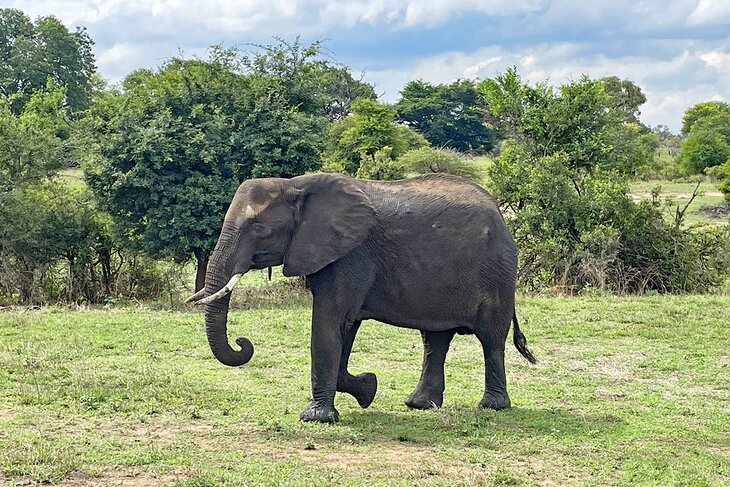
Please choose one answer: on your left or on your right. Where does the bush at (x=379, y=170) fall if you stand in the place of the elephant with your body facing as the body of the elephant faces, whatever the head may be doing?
on your right

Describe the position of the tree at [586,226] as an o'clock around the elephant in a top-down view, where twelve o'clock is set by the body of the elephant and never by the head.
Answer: The tree is roughly at 4 o'clock from the elephant.

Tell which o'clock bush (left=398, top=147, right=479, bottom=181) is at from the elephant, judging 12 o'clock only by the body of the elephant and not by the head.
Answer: The bush is roughly at 3 o'clock from the elephant.

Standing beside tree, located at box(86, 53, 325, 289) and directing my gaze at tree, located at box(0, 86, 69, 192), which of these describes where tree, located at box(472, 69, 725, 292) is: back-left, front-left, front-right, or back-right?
back-right

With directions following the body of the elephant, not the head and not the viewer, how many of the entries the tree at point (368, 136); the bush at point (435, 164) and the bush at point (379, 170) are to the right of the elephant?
3

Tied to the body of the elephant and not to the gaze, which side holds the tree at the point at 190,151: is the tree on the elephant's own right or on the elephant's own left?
on the elephant's own right

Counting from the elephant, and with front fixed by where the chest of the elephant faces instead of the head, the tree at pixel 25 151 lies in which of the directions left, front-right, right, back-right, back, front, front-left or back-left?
front-right

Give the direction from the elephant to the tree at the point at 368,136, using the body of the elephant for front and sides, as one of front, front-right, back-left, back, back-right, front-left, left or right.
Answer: right

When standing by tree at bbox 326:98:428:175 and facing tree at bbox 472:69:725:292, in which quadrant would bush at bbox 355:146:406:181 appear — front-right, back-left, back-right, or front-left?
front-right

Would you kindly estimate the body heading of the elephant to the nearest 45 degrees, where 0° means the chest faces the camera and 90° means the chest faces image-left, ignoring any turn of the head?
approximately 90°

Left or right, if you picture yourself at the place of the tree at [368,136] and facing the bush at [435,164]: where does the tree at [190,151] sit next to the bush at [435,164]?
right
